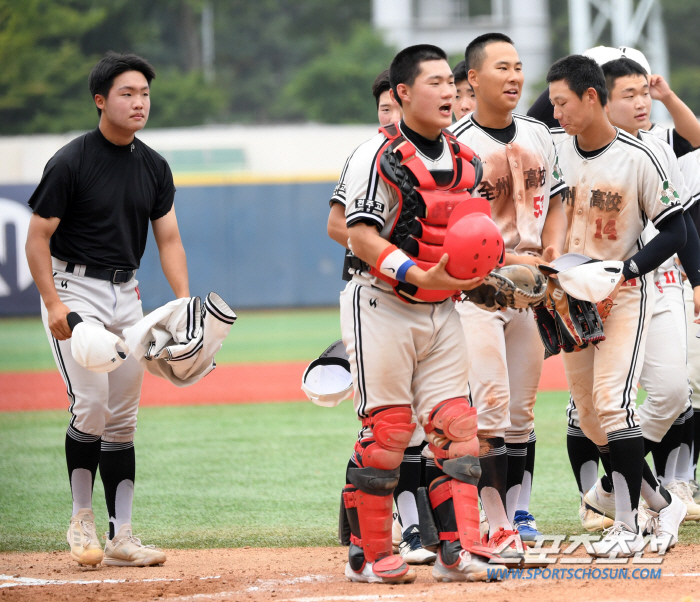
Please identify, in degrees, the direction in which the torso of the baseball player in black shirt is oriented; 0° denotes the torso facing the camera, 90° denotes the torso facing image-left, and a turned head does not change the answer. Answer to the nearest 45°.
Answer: approximately 315°
